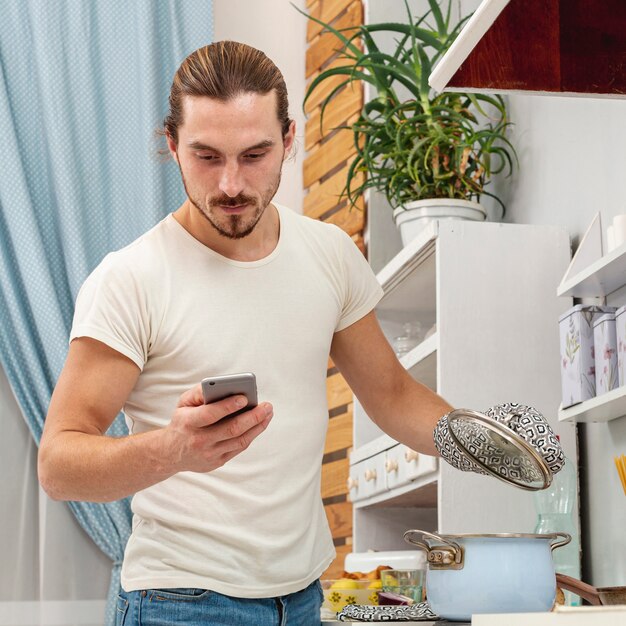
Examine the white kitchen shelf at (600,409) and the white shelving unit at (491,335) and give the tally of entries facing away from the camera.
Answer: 0

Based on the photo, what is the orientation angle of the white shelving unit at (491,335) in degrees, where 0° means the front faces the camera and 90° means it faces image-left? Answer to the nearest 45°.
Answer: approximately 45°

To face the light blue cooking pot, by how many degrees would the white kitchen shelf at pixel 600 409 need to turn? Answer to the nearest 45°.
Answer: approximately 45° to its left

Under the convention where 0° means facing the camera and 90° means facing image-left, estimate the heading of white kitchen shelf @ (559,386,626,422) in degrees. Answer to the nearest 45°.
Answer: approximately 45°
